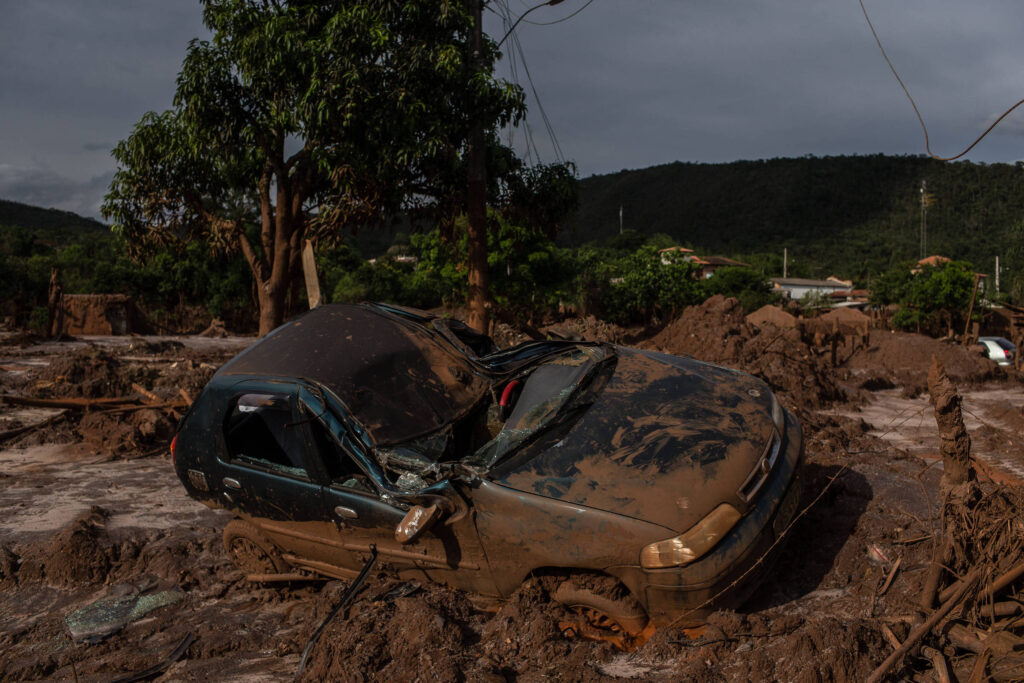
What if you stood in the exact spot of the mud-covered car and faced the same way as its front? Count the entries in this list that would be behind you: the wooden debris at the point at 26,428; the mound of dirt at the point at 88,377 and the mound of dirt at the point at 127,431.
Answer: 3

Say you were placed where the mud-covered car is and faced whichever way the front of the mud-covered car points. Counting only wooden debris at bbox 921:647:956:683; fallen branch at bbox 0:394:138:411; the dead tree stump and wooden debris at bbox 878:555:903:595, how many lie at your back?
1

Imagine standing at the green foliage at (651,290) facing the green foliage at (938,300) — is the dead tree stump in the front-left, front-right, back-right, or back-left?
front-right

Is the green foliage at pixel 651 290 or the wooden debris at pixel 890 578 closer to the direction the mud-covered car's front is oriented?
the wooden debris

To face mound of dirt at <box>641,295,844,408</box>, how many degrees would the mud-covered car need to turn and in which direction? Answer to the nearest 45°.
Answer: approximately 90° to its left

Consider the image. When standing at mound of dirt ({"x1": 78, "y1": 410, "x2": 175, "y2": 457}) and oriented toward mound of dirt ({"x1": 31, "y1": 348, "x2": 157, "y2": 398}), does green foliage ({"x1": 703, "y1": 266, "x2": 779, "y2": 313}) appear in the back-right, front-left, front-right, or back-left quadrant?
front-right

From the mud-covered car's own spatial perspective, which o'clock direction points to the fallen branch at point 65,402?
The fallen branch is roughly at 6 o'clock from the mud-covered car.

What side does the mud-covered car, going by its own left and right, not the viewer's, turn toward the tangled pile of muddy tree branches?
front

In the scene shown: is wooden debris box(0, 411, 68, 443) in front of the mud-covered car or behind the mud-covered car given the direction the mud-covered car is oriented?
behind

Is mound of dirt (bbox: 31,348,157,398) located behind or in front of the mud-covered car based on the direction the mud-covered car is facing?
behind

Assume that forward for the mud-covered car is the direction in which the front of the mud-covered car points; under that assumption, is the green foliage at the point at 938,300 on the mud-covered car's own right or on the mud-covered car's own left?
on the mud-covered car's own left

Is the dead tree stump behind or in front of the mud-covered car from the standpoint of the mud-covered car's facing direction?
in front

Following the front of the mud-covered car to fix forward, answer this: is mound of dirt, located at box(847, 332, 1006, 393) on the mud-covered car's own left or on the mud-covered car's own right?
on the mud-covered car's own left
